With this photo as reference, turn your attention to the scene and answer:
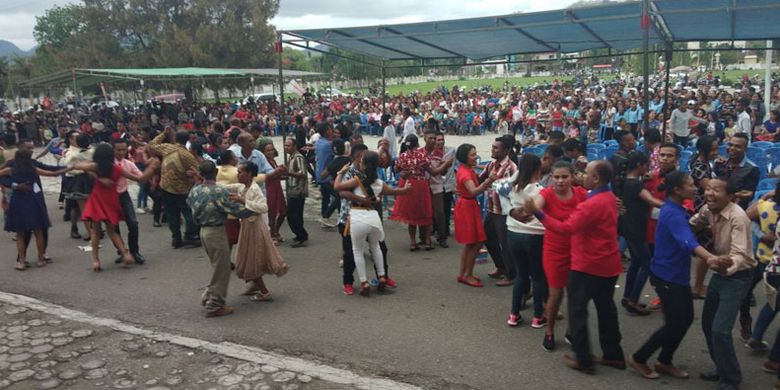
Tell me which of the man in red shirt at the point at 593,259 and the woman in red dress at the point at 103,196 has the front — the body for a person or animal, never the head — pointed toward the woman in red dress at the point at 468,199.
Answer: the man in red shirt

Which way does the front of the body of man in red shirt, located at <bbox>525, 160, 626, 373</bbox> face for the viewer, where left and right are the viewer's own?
facing away from the viewer and to the left of the viewer

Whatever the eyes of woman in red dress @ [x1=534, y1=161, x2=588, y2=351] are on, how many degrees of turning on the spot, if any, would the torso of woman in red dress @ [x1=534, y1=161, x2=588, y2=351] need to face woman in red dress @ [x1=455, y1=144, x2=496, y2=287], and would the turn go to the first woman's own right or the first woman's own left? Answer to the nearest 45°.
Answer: approximately 135° to the first woman's own right

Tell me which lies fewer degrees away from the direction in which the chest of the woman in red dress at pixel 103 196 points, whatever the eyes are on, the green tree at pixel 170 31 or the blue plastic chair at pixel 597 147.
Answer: the green tree

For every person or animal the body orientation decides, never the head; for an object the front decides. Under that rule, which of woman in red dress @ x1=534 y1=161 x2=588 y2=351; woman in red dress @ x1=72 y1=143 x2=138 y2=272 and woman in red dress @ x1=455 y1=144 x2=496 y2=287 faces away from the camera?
woman in red dress @ x1=72 y1=143 x2=138 y2=272

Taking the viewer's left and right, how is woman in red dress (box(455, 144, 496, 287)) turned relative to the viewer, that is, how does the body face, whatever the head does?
facing to the right of the viewer

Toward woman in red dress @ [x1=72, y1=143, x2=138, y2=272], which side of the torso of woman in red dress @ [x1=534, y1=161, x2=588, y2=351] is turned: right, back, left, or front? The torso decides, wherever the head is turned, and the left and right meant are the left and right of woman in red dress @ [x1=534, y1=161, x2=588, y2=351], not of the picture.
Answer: right

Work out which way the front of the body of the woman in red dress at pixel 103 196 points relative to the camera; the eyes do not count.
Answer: away from the camera

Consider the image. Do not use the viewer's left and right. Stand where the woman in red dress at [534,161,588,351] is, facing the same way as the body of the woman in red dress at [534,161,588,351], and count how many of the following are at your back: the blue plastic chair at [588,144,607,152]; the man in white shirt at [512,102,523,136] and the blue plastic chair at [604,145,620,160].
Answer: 3
